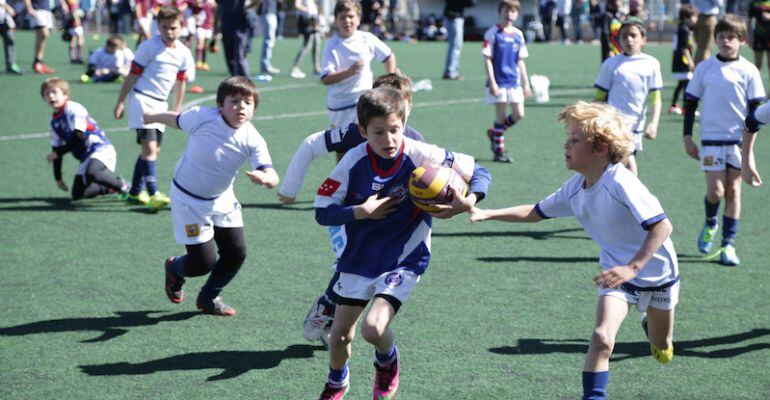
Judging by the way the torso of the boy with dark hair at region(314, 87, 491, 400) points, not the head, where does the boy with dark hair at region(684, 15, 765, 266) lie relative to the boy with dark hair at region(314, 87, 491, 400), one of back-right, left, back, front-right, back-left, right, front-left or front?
back-left

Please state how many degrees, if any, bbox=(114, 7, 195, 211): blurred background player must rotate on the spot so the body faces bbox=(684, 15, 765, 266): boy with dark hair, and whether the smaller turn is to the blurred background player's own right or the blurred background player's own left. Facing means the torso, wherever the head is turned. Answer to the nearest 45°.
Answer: approximately 45° to the blurred background player's own left

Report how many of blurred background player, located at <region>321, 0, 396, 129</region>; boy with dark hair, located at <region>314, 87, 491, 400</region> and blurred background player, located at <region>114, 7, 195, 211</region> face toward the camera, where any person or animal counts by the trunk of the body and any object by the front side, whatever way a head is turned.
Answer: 3

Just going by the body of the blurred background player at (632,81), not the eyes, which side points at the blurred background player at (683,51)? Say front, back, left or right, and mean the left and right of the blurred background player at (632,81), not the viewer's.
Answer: back

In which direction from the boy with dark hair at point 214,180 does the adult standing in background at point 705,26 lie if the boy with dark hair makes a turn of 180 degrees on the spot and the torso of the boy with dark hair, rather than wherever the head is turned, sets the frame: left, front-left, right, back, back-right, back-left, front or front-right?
right

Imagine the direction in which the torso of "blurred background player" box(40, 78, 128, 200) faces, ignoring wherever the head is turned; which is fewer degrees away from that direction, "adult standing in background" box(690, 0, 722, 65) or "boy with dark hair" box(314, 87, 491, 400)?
the boy with dark hair

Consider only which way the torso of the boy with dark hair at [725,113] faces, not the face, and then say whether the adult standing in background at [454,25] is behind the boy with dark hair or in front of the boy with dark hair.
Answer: behind
